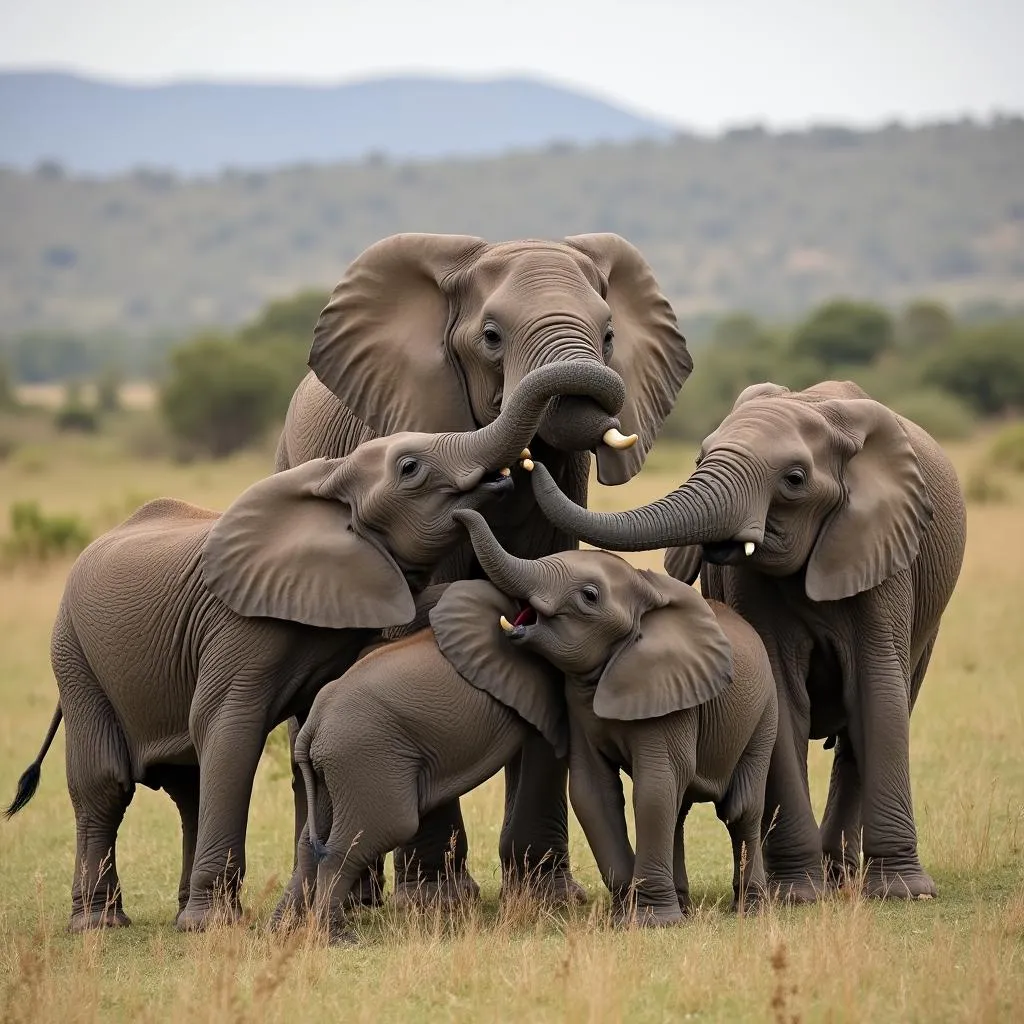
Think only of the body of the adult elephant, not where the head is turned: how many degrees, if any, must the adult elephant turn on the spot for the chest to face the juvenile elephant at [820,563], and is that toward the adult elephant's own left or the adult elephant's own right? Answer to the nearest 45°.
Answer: approximately 45° to the adult elephant's own left

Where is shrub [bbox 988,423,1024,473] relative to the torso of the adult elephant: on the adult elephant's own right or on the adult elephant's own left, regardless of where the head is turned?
on the adult elephant's own left

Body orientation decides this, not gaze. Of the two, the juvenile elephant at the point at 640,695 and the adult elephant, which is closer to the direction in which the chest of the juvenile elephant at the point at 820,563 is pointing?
the juvenile elephant

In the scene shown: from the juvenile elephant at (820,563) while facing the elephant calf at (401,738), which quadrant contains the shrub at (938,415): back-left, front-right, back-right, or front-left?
back-right

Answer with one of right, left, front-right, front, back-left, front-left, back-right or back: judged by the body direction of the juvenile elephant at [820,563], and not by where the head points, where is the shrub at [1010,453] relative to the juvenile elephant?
back-right

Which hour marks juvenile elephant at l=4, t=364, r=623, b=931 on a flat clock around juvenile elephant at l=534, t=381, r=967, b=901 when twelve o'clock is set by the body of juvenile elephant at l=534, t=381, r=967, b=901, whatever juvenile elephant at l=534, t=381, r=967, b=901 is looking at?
juvenile elephant at l=4, t=364, r=623, b=931 is roughly at 1 o'clock from juvenile elephant at l=534, t=381, r=967, b=901.

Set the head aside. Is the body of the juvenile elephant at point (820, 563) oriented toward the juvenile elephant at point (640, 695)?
yes

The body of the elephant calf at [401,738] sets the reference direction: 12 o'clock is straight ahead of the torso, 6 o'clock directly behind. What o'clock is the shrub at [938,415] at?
The shrub is roughly at 11 o'clock from the elephant calf.

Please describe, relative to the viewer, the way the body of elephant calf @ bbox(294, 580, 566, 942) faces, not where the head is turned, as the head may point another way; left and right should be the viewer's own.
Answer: facing away from the viewer and to the right of the viewer

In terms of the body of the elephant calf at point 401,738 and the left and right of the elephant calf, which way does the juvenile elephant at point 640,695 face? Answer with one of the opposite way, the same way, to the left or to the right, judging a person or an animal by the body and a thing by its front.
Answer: the opposite way
